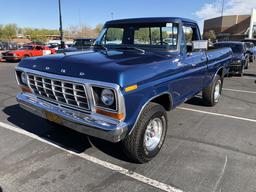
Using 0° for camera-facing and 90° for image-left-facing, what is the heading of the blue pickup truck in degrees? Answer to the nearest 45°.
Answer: approximately 45°

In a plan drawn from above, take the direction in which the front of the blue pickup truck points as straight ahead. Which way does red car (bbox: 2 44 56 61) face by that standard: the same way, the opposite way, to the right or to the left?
the same way

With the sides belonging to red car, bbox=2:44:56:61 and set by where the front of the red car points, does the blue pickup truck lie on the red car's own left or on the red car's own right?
on the red car's own left

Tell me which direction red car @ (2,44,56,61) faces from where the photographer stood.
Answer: facing the viewer and to the left of the viewer

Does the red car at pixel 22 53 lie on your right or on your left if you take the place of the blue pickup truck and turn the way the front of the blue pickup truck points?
on your right

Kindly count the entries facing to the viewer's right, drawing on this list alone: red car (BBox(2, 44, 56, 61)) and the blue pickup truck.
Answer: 0
